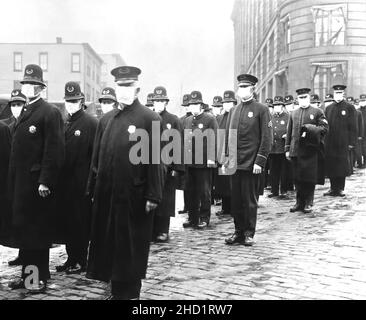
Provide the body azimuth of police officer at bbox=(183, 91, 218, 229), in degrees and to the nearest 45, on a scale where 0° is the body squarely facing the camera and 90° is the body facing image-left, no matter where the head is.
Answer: approximately 45°

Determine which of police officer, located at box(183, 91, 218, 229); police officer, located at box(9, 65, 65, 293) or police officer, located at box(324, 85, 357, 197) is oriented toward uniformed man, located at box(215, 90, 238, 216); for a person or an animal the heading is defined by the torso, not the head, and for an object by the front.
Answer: police officer, located at box(324, 85, 357, 197)

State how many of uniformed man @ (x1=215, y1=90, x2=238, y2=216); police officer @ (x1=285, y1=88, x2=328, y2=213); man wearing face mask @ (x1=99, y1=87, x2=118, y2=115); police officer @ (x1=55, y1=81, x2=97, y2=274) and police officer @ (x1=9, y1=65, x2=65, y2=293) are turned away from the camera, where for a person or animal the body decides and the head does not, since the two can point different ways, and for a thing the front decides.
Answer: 0

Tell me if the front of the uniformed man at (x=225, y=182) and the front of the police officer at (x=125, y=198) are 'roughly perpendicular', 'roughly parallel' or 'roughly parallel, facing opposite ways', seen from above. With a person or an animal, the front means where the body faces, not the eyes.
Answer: roughly parallel

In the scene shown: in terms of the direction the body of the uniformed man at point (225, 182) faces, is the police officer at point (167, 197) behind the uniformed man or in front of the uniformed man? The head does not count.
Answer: in front

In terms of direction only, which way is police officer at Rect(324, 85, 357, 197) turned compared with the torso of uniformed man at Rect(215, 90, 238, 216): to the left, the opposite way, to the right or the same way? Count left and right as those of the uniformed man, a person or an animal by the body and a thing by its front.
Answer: the same way

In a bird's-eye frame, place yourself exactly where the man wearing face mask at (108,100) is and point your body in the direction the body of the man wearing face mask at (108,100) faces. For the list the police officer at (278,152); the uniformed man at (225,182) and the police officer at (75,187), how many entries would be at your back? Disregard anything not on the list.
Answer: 2

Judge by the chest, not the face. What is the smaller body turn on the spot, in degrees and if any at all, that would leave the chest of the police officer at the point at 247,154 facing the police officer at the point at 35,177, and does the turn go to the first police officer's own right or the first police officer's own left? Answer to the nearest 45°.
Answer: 0° — they already face them

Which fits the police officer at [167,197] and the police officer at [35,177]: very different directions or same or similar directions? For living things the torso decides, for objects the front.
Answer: same or similar directions

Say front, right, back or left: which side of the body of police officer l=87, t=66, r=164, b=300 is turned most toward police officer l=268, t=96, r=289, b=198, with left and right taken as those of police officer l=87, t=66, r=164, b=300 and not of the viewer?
back

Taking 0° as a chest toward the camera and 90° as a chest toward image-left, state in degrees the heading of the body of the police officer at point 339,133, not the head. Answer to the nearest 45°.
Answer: approximately 45°

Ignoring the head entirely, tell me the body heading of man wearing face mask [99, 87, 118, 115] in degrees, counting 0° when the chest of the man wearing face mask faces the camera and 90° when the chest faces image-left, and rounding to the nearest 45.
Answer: approximately 45°

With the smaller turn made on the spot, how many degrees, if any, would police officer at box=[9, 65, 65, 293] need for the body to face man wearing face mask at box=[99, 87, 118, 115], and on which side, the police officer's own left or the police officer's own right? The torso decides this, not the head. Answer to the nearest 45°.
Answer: approximately 180°

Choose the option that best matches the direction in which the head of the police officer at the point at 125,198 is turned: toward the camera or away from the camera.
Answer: toward the camera

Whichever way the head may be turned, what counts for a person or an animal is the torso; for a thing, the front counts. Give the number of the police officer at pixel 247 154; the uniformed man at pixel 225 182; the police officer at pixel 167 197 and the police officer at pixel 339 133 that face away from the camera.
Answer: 0

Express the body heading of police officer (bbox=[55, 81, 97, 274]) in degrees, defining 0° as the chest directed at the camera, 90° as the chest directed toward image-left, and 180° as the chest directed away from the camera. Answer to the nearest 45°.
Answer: approximately 45°

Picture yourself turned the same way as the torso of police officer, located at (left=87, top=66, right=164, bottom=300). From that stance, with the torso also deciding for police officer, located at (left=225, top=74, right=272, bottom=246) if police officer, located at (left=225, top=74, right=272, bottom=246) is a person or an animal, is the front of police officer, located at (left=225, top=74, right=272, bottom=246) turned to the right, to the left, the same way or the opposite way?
the same way

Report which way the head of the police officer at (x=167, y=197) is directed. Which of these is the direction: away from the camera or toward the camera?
toward the camera

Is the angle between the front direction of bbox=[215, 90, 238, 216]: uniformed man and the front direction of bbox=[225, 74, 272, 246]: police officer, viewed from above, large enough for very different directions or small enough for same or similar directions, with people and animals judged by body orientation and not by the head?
same or similar directions

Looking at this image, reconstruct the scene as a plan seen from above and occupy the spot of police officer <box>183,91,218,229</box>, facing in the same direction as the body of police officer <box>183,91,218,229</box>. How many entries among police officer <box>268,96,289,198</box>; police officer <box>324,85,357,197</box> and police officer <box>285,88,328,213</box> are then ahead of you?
0

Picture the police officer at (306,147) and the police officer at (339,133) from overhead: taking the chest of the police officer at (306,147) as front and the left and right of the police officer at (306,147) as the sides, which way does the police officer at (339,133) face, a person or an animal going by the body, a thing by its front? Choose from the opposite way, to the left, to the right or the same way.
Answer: the same way

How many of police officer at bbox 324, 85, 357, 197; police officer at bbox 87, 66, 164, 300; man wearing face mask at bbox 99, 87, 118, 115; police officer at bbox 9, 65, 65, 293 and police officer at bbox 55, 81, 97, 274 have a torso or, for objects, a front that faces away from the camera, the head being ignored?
0

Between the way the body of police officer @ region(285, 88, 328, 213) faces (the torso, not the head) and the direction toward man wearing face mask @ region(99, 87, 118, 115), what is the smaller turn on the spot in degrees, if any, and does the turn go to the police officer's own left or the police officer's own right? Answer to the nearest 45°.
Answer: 0° — they already face them
